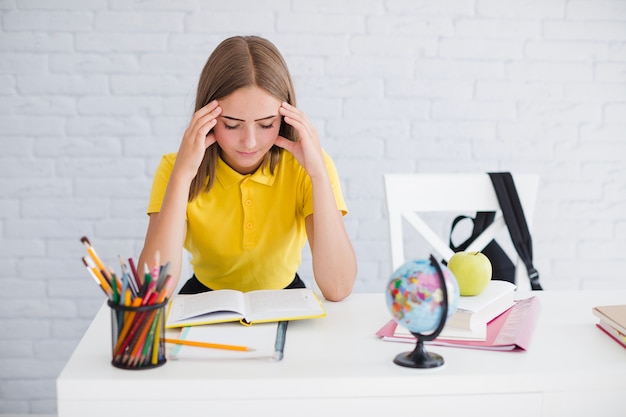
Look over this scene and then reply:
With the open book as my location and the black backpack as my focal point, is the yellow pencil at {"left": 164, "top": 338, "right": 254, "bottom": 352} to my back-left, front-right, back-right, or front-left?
back-right
